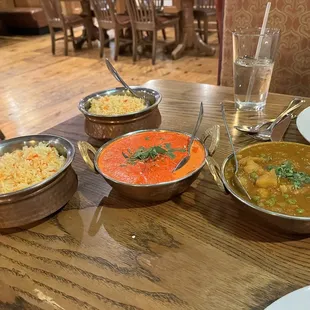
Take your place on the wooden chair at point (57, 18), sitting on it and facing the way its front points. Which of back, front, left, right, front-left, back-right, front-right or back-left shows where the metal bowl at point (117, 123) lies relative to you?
back-right

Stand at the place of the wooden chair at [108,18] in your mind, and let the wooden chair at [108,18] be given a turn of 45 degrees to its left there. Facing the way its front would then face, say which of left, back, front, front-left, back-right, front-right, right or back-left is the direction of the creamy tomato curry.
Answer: back

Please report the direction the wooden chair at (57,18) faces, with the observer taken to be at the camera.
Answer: facing away from the viewer and to the right of the viewer

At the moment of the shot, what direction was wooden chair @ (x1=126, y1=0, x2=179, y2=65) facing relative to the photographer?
facing away from the viewer and to the right of the viewer

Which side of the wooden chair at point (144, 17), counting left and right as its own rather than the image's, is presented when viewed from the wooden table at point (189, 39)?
front

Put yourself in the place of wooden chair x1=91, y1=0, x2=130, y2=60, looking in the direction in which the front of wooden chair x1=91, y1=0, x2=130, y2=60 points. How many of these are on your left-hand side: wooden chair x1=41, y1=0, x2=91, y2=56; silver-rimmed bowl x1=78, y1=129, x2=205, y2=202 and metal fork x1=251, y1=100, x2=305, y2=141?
1

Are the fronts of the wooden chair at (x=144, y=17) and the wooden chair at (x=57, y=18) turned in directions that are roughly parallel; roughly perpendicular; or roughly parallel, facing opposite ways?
roughly parallel

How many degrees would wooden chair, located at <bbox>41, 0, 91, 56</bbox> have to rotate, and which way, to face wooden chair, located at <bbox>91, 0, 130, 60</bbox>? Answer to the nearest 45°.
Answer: approximately 90° to its right

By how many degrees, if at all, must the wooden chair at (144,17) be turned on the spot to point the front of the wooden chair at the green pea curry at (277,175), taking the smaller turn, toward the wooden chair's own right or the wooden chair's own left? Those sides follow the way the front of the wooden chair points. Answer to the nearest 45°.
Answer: approximately 135° to the wooden chair's own right

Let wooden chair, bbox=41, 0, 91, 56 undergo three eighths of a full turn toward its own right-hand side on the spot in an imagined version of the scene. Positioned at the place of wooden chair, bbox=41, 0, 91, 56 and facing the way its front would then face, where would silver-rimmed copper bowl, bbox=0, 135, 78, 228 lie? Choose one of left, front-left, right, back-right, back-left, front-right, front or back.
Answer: front

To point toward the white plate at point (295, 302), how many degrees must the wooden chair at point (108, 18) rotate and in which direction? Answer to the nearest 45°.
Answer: approximately 135° to its right

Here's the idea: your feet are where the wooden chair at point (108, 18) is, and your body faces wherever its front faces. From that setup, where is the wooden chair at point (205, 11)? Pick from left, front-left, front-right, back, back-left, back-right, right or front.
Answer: front-right

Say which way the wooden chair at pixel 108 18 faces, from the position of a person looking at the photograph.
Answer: facing away from the viewer and to the right of the viewer

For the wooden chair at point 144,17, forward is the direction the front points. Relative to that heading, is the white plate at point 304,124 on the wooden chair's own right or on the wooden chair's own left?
on the wooden chair's own right

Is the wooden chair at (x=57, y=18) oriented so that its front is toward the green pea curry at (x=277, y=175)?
no

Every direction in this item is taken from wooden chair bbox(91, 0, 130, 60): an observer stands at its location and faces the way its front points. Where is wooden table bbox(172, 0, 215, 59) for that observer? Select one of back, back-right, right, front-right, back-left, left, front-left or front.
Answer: front-right
